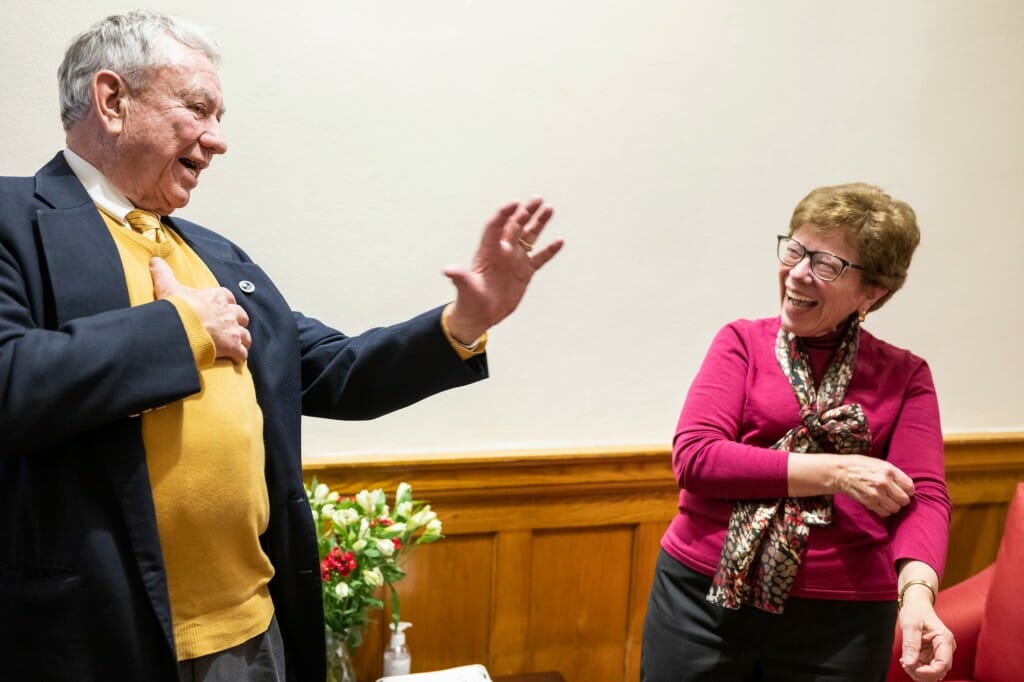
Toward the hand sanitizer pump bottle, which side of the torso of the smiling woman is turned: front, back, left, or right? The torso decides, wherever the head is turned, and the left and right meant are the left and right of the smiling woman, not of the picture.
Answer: right

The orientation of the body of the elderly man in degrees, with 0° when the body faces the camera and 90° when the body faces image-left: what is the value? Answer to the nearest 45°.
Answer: approximately 315°

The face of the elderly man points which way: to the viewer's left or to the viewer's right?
to the viewer's right

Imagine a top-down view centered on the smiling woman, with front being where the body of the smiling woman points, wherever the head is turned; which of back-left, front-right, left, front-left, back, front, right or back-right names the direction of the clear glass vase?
right

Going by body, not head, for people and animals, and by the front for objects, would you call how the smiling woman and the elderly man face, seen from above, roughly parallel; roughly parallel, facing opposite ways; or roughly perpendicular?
roughly perpendicular

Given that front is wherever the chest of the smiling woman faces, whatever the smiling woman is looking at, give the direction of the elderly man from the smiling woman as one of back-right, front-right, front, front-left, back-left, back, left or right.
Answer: front-right

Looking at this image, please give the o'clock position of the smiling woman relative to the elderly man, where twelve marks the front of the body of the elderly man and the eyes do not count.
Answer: The smiling woman is roughly at 10 o'clock from the elderly man.
